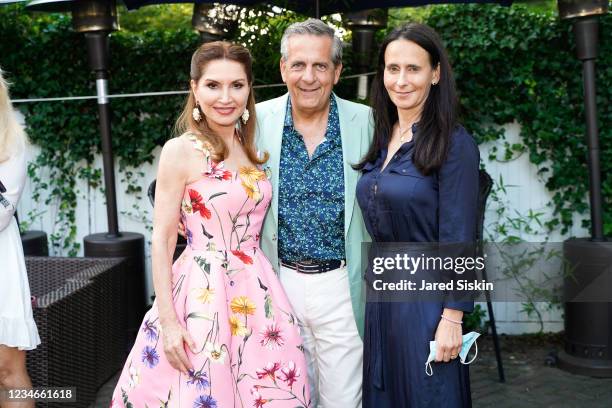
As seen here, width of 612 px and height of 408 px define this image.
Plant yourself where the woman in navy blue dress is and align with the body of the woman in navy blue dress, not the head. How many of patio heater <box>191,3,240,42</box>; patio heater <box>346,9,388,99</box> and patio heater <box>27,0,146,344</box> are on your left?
0

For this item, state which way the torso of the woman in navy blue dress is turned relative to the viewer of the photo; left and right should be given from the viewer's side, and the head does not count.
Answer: facing the viewer and to the left of the viewer

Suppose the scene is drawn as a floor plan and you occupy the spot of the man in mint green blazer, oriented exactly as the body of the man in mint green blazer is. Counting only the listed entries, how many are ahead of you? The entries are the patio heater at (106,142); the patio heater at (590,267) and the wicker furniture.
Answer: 0

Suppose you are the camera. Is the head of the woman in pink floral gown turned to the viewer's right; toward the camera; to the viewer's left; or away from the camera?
toward the camera

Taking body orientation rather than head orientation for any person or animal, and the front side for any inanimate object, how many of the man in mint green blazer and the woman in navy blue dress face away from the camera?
0

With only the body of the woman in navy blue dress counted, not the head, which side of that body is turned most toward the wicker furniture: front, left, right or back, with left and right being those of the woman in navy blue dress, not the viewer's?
right

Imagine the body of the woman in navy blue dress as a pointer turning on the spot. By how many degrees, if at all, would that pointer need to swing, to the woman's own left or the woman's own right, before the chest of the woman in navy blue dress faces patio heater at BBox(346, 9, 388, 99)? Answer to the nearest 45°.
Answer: approximately 135° to the woman's own right

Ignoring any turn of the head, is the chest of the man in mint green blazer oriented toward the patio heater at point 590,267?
no

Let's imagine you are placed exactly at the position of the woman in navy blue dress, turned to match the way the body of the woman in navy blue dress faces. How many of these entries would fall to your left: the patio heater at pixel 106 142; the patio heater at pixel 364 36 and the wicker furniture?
0

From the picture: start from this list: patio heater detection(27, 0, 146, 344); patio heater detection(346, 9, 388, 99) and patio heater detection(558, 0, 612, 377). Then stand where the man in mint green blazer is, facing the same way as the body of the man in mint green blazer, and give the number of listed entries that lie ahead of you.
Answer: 0

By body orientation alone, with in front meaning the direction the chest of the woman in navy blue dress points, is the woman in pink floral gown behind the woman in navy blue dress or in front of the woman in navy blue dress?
in front

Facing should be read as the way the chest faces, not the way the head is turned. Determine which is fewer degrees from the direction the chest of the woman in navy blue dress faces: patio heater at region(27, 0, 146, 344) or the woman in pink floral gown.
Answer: the woman in pink floral gown

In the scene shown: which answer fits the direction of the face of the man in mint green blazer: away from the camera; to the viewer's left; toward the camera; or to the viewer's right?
toward the camera

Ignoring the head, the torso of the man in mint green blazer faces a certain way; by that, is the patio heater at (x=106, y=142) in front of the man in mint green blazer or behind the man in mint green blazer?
behind

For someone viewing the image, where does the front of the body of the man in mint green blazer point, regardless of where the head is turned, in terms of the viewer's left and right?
facing the viewer

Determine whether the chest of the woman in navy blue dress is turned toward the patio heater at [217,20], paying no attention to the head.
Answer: no
